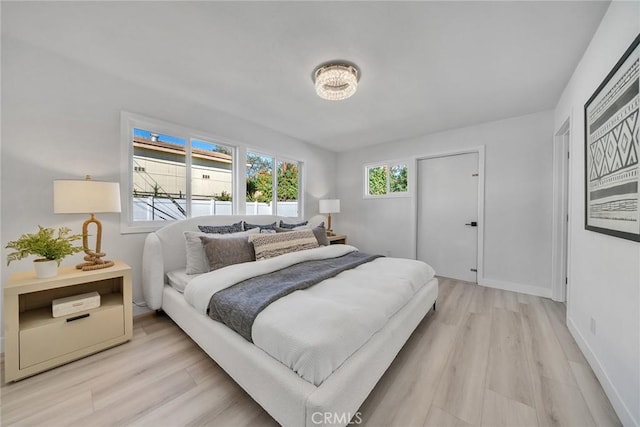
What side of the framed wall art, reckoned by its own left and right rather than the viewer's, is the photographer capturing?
left

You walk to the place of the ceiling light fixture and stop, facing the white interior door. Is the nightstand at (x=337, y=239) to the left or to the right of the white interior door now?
left

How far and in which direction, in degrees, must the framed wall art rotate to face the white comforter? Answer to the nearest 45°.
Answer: approximately 45° to its left

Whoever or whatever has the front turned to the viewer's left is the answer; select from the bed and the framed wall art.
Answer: the framed wall art

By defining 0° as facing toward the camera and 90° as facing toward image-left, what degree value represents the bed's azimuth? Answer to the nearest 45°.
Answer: approximately 315°

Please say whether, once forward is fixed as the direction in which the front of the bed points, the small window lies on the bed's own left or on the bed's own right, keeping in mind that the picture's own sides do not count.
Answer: on the bed's own left

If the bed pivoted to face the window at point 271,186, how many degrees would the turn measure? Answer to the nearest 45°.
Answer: approximately 135° to its left

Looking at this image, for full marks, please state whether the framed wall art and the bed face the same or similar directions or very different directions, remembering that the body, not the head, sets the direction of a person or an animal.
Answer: very different directions

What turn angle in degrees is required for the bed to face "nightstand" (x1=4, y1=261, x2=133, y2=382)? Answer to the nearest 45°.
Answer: approximately 135° to its right
